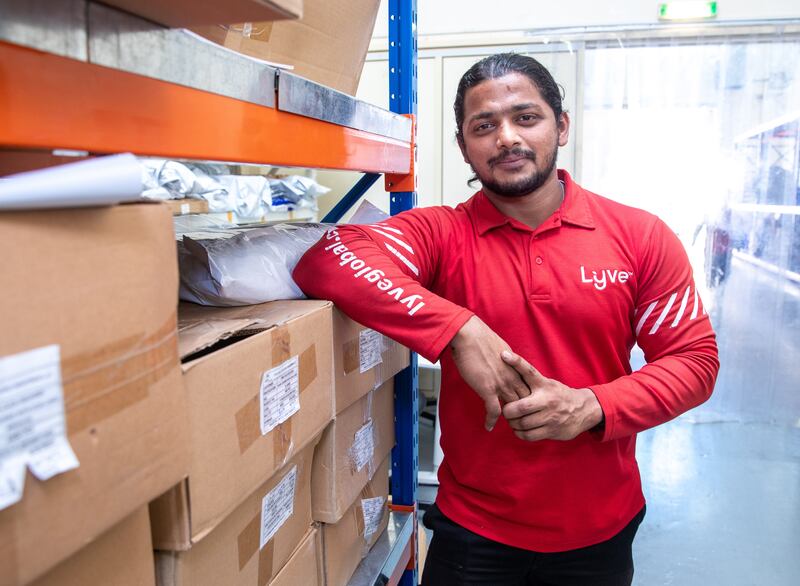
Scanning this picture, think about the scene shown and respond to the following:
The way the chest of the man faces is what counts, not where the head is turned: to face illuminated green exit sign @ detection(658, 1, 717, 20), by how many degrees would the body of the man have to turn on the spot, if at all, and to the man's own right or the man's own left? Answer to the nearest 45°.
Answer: approximately 180°

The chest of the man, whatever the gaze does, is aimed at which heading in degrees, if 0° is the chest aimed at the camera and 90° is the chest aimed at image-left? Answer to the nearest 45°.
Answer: approximately 0°

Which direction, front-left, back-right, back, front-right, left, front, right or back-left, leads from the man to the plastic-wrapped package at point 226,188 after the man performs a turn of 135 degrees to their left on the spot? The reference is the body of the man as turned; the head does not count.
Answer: left

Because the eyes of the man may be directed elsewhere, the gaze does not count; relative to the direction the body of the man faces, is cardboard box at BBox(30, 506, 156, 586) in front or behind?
in front

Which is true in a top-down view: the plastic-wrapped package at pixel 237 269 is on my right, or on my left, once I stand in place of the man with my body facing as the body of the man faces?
on my right

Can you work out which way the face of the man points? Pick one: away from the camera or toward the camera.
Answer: toward the camera

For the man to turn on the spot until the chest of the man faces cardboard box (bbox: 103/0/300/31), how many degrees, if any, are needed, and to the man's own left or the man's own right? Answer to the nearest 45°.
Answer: approximately 45° to the man's own right
